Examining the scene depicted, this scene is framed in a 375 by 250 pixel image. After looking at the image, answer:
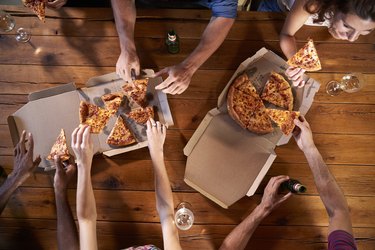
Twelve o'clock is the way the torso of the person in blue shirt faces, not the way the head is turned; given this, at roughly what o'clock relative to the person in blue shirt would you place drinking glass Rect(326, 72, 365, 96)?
The drinking glass is roughly at 9 o'clock from the person in blue shirt.

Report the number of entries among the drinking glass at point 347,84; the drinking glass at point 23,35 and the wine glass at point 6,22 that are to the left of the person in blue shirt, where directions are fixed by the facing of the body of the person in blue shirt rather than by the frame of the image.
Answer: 1

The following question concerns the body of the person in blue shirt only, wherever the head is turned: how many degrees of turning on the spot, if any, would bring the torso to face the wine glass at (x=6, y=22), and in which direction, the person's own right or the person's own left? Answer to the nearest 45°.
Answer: approximately 90° to the person's own right

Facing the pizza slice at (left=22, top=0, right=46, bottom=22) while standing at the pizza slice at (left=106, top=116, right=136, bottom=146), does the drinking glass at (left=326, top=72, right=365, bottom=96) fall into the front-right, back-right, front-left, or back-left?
back-right

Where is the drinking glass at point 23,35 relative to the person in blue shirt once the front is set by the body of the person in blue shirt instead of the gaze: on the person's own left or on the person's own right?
on the person's own right

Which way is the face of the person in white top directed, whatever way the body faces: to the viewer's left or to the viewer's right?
to the viewer's left

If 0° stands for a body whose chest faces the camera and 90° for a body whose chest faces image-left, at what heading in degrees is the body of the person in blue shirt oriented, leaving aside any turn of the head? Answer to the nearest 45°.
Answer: approximately 0°

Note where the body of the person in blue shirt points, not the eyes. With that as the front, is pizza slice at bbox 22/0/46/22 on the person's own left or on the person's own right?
on the person's own right
